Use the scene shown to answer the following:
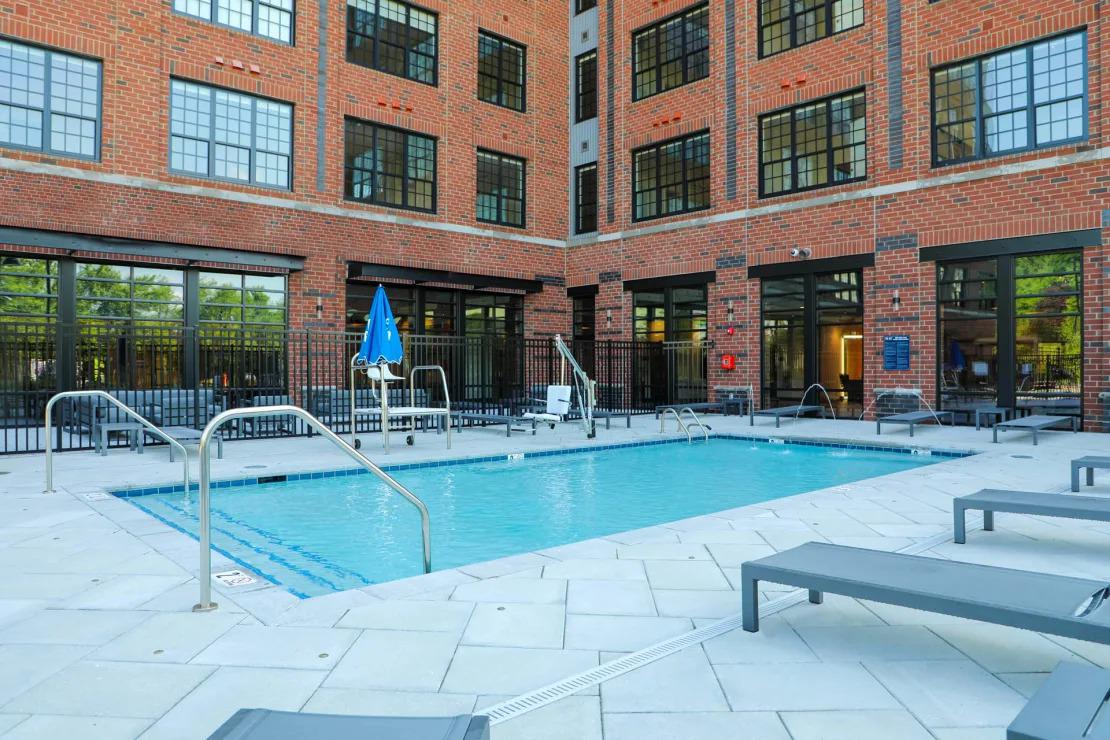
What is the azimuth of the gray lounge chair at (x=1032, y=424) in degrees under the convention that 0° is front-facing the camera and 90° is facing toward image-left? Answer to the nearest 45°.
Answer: approximately 45°

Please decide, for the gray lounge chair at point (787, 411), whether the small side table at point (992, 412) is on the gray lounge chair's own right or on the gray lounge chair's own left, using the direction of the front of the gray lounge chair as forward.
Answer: on the gray lounge chair's own left

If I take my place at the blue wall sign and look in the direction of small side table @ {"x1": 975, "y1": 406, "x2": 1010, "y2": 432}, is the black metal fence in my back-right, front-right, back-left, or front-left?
back-right

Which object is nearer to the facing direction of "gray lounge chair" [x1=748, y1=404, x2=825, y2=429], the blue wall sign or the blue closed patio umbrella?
the blue closed patio umbrella

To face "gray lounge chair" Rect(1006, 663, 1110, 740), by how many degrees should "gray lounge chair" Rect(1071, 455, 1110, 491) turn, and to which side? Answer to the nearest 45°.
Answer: approximately 90° to its left

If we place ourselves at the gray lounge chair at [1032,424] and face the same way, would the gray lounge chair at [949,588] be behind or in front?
in front

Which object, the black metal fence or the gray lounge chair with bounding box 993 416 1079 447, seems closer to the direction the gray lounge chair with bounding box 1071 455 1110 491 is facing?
the black metal fence

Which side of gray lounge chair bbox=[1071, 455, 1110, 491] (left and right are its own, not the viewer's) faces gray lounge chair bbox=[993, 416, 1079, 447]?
right

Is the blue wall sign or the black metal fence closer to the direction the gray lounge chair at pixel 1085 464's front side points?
the black metal fence

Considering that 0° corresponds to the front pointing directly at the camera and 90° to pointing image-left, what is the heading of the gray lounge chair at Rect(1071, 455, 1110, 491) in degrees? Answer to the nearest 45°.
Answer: approximately 90°

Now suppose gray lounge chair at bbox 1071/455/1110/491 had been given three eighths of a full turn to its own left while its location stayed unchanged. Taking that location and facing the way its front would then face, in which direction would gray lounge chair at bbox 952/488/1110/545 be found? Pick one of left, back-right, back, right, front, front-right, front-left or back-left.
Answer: front-right
